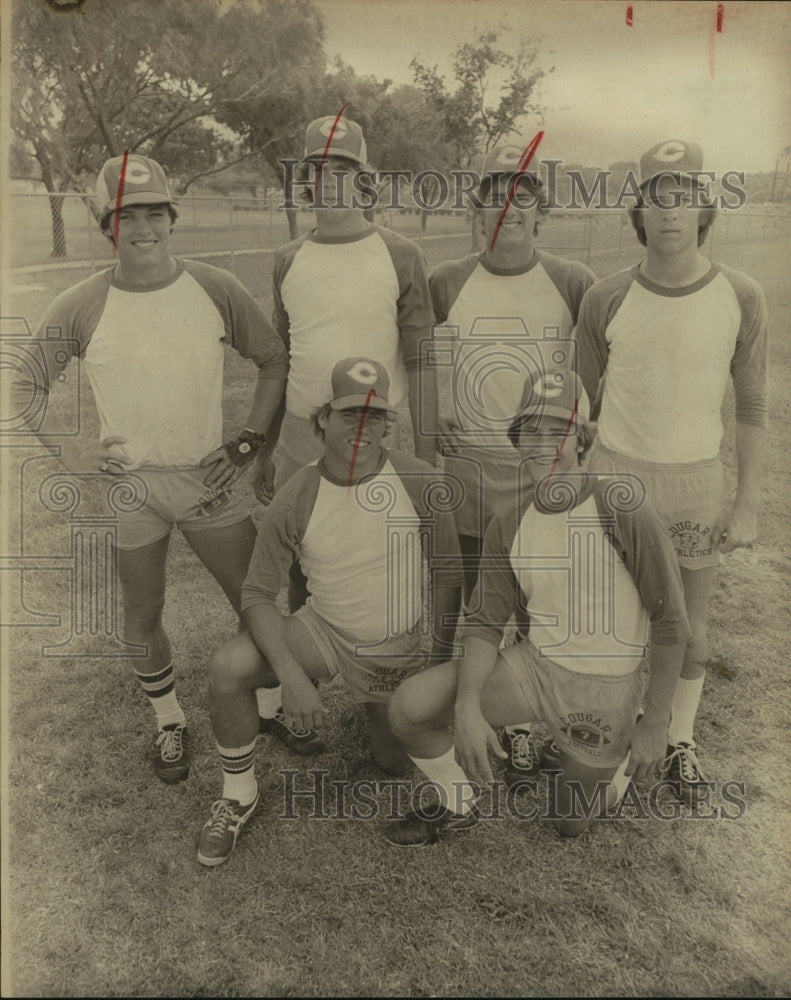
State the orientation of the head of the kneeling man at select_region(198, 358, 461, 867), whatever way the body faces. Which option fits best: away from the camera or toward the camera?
toward the camera

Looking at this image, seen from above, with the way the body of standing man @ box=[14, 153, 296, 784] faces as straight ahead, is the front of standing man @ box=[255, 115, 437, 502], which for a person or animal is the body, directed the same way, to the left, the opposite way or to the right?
the same way

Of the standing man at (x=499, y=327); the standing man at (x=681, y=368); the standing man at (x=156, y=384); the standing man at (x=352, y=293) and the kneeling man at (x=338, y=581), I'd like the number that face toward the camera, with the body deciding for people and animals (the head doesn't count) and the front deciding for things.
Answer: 5

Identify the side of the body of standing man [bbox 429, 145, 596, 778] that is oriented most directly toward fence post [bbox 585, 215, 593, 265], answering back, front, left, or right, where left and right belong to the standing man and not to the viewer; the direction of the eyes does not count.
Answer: back

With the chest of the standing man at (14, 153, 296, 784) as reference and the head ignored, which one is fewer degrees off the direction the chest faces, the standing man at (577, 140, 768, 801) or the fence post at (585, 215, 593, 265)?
the standing man

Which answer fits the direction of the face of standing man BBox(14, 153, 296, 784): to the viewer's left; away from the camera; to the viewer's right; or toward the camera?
toward the camera

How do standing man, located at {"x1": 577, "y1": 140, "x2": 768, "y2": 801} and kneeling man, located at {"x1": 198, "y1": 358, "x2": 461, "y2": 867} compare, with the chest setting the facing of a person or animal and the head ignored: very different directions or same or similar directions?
same or similar directions

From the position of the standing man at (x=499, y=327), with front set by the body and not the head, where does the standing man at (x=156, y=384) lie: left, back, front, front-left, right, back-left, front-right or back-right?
right

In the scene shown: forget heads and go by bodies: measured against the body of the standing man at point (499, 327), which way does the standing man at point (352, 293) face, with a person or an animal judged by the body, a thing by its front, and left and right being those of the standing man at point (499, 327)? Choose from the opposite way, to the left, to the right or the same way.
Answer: the same way

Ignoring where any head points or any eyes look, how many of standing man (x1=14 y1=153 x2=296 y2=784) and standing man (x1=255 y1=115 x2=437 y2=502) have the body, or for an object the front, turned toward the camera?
2

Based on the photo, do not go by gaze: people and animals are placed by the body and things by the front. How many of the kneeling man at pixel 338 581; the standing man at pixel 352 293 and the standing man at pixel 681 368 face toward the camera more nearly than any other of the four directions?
3

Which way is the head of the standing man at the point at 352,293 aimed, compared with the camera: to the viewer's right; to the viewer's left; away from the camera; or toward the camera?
toward the camera

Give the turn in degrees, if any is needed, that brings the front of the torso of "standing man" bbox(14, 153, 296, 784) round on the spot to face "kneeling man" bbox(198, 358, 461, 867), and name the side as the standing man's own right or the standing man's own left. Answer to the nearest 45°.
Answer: approximately 45° to the standing man's own left

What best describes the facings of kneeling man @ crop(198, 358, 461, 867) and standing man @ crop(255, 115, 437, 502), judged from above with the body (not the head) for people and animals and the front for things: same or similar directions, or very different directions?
same or similar directions

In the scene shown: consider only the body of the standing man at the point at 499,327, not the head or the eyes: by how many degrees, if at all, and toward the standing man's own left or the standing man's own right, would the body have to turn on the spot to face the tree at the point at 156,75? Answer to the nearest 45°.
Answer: approximately 180°

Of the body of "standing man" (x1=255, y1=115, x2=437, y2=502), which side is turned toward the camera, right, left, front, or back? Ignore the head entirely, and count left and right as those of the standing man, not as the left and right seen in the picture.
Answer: front
